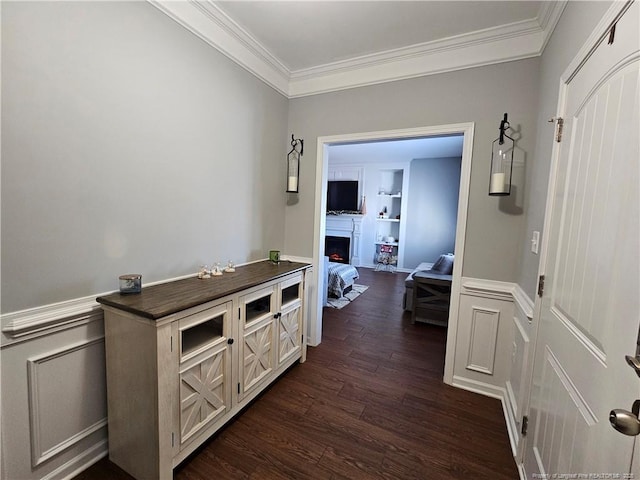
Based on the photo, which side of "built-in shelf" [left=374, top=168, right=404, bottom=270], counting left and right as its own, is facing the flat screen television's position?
right

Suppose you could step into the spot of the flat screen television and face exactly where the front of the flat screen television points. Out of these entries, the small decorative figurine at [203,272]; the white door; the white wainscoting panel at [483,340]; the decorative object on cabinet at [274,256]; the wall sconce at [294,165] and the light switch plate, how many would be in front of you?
6

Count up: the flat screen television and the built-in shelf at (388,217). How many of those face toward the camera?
2

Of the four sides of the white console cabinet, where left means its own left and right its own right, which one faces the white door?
front

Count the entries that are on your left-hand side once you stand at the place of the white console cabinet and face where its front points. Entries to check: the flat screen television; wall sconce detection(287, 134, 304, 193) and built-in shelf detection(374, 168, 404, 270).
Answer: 3

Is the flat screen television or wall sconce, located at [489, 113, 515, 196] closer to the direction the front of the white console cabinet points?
the wall sconce

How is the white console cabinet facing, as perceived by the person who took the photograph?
facing the viewer and to the right of the viewer

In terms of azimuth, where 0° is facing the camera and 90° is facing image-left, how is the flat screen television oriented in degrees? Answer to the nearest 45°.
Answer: approximately 0°

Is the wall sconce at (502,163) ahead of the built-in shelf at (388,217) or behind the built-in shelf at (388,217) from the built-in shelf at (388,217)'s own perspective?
ahead

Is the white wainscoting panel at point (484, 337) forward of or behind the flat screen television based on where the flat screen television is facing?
forward

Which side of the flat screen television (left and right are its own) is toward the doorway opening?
front

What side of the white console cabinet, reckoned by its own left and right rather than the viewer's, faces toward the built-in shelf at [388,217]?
left

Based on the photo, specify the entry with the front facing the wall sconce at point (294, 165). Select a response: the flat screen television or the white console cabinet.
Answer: the flat screen television

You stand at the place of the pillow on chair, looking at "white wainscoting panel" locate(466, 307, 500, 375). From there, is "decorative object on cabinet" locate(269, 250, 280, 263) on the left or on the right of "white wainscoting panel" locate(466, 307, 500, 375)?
right
